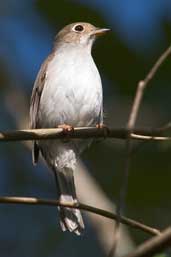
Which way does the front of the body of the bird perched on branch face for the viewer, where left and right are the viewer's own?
facing the viewer and to the right of the viewer

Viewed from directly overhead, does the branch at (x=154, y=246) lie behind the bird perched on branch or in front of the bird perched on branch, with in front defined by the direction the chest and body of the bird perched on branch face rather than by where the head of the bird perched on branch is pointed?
in front
